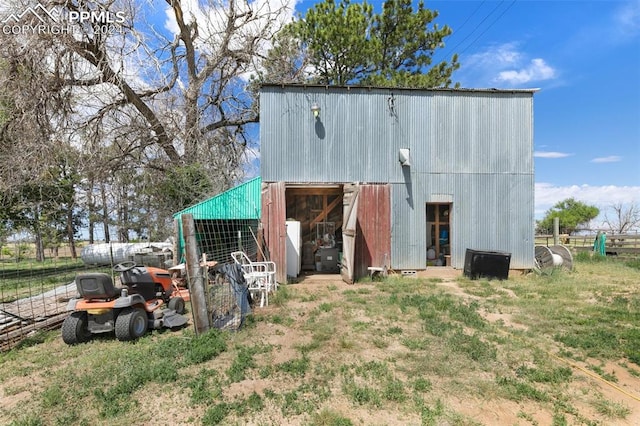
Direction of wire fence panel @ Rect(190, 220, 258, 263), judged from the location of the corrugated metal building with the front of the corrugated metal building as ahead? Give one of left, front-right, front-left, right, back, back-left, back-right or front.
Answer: right

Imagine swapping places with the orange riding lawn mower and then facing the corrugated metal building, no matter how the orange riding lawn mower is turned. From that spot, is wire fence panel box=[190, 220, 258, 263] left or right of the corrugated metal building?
left

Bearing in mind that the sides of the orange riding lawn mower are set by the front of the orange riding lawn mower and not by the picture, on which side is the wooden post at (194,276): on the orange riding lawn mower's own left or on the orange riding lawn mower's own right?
on the orange riding lawn mower's own right

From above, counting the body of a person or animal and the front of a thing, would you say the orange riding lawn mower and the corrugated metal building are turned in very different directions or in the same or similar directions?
very different directions

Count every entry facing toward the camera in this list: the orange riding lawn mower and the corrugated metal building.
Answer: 1

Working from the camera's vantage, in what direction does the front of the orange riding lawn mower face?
facing away from the viewer and to the right of the viewer

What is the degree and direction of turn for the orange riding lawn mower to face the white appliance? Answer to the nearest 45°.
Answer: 0° — it already faces it

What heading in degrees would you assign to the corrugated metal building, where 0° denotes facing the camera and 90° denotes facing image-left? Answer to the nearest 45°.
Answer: approximately 0°

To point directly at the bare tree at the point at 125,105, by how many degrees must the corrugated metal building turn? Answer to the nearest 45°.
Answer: approximately 90° to its right
